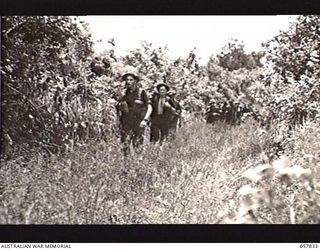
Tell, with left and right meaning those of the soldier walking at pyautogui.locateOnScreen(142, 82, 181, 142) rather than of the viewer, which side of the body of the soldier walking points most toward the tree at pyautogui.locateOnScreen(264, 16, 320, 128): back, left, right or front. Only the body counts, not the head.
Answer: left

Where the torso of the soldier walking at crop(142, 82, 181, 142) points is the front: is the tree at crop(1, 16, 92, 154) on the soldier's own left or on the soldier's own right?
on the soldier's own right

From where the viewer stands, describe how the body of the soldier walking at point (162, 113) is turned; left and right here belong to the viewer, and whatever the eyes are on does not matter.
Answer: facing the viewer
